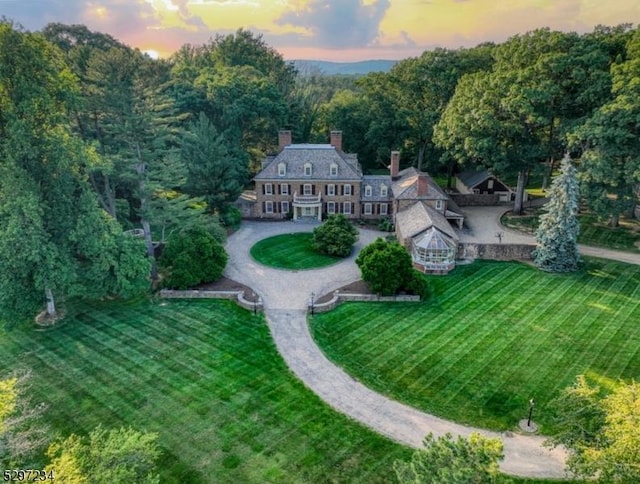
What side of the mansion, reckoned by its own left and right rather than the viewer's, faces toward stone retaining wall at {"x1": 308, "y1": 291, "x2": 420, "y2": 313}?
front

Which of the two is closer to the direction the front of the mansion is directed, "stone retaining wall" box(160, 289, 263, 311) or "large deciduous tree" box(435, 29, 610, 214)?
the stone retaining wall

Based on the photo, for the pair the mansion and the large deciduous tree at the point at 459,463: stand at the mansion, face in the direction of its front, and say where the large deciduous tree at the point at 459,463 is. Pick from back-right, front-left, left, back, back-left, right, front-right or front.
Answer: front

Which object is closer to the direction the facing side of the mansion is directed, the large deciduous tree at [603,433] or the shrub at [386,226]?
the large deciduous tree

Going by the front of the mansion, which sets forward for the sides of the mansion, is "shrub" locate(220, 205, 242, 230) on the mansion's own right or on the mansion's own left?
on the mansion's own right

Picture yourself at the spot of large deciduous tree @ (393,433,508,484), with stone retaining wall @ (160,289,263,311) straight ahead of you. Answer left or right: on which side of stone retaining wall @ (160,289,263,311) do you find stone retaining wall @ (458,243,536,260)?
right

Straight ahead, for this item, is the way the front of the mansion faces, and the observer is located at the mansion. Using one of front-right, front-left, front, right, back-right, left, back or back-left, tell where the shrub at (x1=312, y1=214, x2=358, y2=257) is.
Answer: front

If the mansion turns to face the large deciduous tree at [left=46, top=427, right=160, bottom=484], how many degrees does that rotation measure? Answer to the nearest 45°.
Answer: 0° — it already faces it

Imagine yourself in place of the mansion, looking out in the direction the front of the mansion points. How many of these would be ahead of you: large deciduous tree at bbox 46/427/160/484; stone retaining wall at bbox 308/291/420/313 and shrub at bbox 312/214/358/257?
3

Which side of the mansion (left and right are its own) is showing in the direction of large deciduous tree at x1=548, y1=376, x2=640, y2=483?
front

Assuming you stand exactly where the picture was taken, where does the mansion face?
facing the viewer

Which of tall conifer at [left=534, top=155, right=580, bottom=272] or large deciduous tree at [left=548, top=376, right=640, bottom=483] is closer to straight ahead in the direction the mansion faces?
the large deciduous tree

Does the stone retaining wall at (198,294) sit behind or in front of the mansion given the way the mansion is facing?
in front

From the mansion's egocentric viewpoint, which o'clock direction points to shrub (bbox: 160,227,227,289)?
The shrub is roughly at 1 o'clock from the mansion.

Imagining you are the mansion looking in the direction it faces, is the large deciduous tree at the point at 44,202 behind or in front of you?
in front

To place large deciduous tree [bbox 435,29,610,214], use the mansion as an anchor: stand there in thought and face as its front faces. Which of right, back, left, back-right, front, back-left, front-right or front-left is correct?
left
